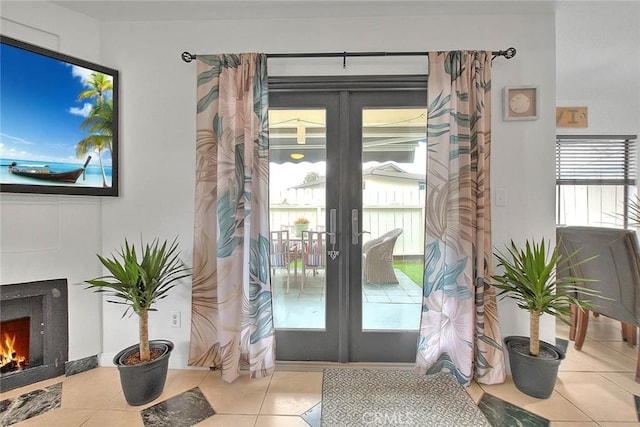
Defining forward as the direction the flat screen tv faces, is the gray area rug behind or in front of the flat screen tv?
in front

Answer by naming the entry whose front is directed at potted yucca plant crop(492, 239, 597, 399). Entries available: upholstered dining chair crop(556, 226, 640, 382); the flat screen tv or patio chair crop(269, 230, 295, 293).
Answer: the flat screen tv

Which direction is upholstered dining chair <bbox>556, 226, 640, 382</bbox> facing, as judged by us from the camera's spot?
facing away from the viewer and to the right of the viewer

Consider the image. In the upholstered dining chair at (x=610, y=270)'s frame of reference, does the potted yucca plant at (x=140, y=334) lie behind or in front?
behind

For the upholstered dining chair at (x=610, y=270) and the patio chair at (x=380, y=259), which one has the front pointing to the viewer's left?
the patio chair at (x=380, y=259)

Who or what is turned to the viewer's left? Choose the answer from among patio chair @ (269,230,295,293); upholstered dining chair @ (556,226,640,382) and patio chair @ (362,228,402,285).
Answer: patio chair @ (362,228,402,285)

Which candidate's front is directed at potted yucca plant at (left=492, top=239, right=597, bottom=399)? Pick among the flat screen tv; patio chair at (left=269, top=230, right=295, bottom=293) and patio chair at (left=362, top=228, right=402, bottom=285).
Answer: the flat screen tv

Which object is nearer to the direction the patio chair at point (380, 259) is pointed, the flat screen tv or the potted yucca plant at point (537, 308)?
the flat screen tv

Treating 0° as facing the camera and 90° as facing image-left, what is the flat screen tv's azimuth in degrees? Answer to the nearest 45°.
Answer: approximately 315°
